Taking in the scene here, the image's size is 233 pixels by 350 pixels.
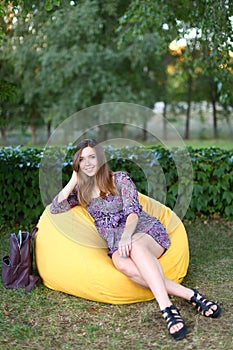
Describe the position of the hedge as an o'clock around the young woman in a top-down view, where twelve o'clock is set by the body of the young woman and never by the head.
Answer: The hedge is roughly at 6 o'clock from the young woman.

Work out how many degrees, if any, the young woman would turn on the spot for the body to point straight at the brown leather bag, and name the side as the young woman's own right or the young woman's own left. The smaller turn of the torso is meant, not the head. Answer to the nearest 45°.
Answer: approximately 90° to the young woman's own right

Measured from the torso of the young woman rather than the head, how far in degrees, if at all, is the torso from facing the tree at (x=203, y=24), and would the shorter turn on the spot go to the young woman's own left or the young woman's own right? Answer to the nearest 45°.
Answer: approximately 180°

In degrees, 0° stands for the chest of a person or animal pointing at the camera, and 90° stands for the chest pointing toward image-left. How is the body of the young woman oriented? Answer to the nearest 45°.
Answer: approximately 0°
